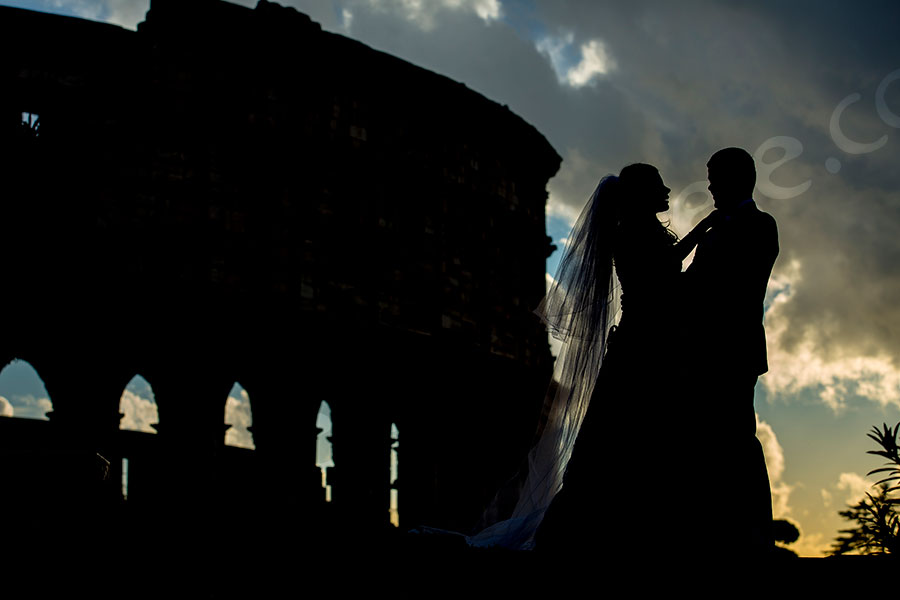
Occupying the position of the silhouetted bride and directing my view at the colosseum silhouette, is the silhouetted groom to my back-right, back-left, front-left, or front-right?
back-right

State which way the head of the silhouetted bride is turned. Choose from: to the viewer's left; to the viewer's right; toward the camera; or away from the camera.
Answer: to the viewer's right

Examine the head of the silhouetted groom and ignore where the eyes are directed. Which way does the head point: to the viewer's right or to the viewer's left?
to the viewer's left

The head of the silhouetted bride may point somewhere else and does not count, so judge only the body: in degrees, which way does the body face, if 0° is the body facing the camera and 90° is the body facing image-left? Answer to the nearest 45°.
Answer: approximately 270°

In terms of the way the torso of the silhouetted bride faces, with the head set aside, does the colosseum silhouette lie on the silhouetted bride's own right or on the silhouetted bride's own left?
on the silhouetted bride's own left
